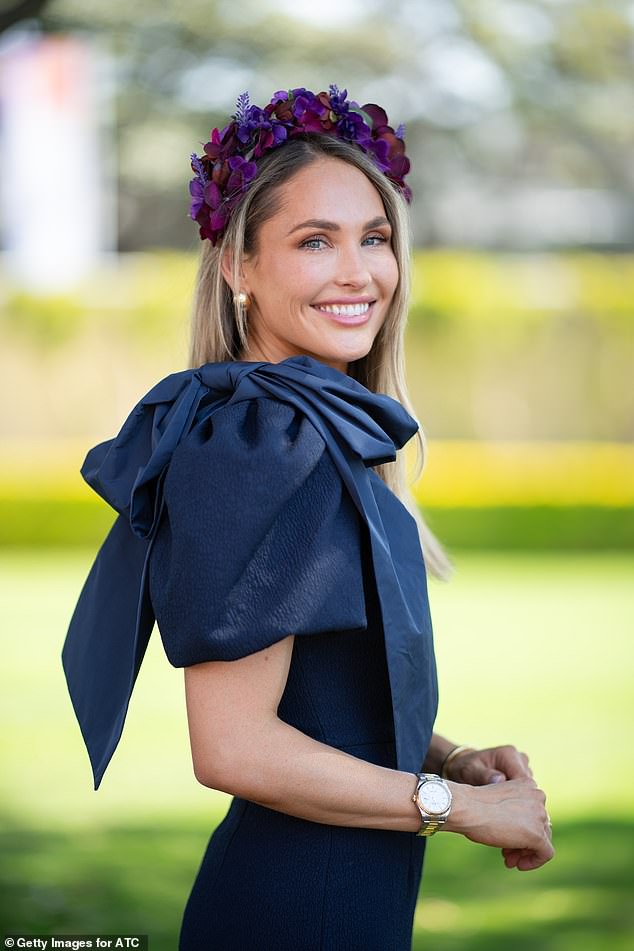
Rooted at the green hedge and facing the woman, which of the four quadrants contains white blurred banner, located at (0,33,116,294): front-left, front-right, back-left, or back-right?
back-right

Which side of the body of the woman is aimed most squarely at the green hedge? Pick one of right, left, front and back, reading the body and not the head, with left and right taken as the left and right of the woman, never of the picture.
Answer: left

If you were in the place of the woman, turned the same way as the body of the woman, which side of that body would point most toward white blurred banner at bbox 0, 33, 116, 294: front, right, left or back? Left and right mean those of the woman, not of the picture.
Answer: left

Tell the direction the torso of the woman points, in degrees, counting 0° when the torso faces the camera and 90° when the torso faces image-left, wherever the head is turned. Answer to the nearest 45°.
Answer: approximately 270°

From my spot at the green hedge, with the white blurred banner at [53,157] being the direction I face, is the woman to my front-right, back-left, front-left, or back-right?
back-left
